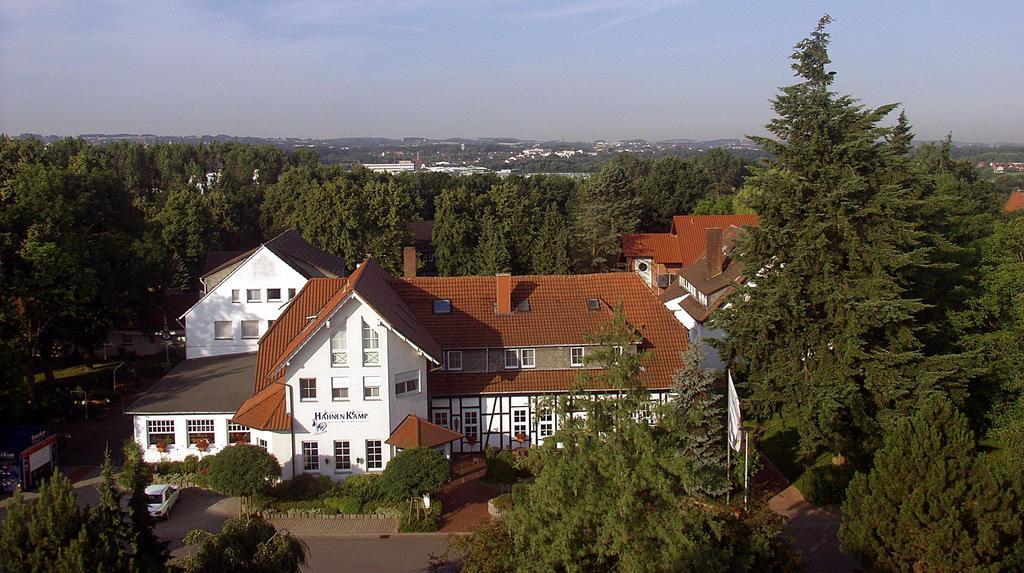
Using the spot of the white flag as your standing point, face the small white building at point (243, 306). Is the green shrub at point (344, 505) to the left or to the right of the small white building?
left

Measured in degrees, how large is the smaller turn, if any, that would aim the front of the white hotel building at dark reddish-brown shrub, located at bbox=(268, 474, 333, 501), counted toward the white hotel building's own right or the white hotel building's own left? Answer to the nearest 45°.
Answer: approximately 45° to the white hotel building's own right

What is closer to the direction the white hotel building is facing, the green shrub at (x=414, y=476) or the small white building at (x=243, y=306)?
the green shrub

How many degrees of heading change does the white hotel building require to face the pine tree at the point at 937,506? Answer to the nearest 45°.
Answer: approximately 45° to its left

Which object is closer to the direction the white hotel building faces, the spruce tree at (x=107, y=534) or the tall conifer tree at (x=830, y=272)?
the spruce tree

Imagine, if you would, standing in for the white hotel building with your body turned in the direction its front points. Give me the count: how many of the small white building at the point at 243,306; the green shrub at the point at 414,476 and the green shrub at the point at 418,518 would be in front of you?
2

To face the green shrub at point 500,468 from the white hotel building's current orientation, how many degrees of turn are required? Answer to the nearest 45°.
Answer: approximately 45° to its left

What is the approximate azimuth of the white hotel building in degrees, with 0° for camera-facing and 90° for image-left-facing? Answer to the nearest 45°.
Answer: approximately 0°

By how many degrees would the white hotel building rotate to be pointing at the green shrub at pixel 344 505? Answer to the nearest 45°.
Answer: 0° — it already faces it

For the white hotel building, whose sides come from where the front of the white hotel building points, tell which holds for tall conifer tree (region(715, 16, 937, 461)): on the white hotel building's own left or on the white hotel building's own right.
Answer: on the white hotel building's own left
